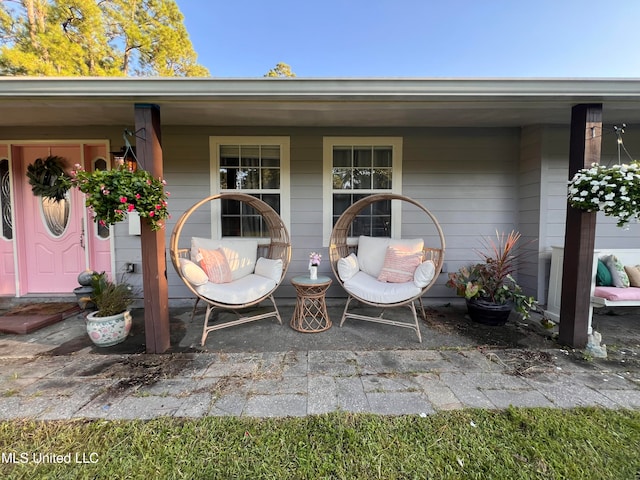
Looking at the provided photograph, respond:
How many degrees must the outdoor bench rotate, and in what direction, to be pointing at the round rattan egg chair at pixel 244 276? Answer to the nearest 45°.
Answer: approximately 45° to its right

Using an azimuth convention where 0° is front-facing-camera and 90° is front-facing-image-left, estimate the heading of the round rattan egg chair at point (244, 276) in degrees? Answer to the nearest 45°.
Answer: approximately 315°

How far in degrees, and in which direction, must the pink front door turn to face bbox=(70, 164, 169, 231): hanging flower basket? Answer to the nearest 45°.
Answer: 0° — it already faces it

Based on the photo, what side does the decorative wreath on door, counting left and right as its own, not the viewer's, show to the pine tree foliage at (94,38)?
back

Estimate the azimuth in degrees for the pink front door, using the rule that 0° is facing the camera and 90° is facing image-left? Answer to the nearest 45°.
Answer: approximately 0°

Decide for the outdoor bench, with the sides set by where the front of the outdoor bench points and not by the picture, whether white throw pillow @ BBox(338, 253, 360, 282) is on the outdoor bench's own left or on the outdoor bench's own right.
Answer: on the outdoor bench's own right

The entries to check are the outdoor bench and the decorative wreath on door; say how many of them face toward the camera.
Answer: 2

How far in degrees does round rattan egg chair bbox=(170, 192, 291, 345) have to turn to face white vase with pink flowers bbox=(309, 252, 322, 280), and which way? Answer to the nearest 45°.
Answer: approximately 45° to its left
